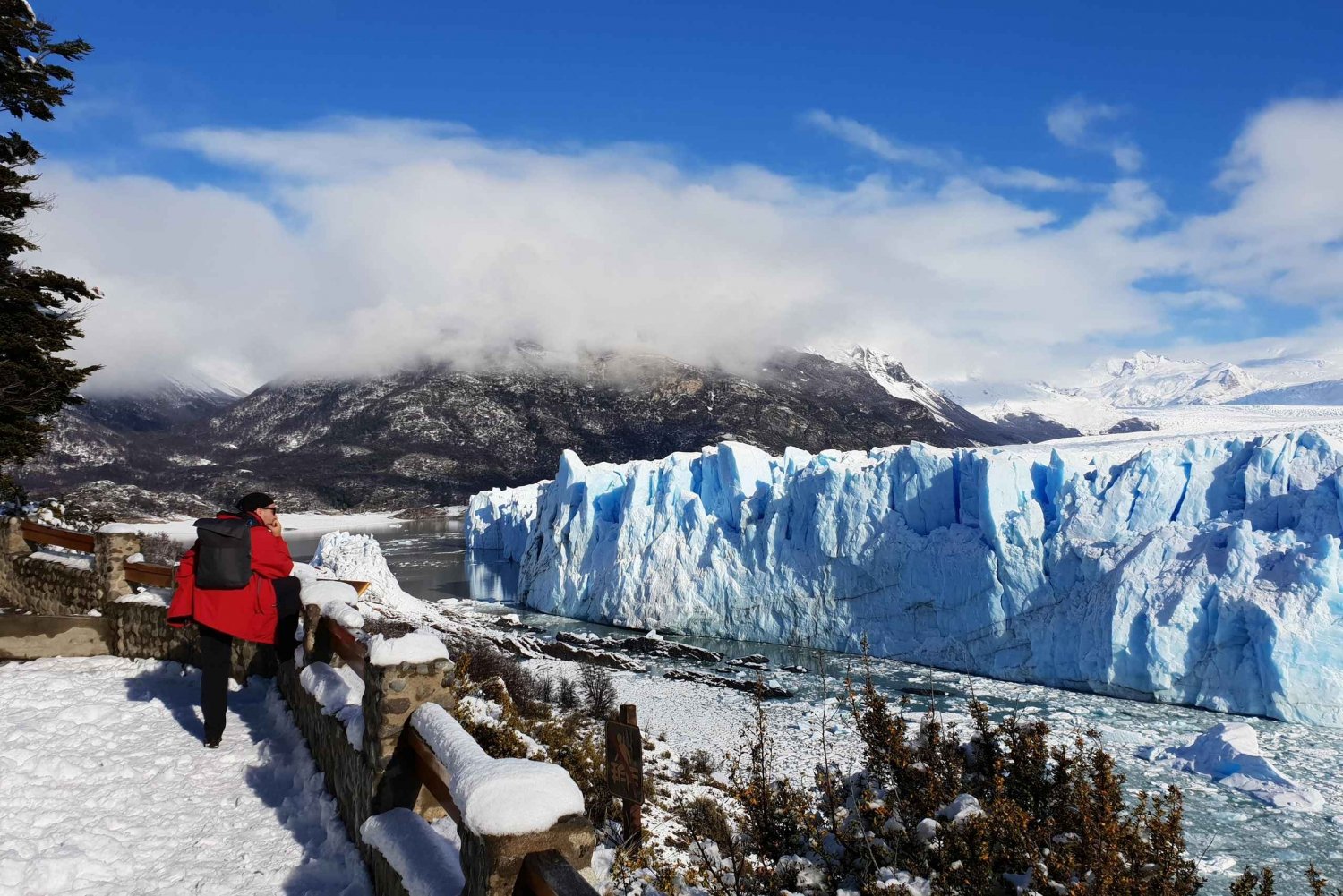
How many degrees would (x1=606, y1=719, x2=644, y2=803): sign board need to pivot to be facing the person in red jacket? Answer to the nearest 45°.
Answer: approximately 45° to its right

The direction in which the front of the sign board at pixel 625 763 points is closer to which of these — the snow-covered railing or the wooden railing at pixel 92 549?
the snow-covered railing

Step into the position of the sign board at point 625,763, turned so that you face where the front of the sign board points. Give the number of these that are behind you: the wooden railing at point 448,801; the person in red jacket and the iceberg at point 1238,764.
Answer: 1

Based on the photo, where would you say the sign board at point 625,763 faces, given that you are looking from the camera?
facing the viewer and to the left of the viewer

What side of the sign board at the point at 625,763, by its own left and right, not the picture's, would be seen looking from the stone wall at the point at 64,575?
right

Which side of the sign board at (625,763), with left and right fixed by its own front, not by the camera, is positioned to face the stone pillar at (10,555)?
right

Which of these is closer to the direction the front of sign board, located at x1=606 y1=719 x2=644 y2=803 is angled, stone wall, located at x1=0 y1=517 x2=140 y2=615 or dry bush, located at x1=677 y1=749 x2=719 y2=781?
the stone wall

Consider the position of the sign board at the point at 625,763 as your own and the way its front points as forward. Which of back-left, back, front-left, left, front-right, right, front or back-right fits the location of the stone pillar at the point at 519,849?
front-left

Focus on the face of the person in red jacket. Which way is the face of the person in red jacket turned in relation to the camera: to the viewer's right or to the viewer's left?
to the viewer's right

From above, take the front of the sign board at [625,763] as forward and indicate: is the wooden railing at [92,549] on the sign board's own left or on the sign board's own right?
on the sign board's own right

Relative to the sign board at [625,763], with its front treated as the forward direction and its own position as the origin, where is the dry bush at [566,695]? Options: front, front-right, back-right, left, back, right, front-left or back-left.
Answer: back-right

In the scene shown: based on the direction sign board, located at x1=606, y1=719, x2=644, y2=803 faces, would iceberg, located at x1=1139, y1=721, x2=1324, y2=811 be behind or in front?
behind

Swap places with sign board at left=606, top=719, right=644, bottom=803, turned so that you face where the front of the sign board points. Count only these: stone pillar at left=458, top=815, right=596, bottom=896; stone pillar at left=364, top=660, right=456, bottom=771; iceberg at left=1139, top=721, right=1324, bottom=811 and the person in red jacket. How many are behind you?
1
